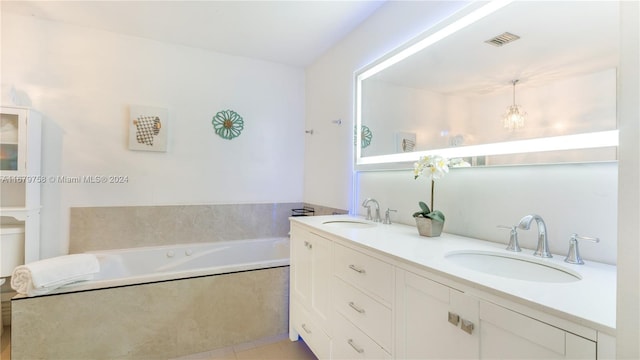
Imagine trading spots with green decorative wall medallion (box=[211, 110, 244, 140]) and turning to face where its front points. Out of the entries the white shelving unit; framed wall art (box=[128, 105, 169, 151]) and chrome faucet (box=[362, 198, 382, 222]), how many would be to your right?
2

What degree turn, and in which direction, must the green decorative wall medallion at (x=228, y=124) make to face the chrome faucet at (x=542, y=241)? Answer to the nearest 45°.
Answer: approximately 45° to its left

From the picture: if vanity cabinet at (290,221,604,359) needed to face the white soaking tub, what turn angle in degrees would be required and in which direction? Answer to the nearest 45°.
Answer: approximately 45° to its right

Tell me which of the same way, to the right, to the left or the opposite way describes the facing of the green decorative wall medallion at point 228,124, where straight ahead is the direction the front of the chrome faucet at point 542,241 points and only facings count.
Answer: to the left

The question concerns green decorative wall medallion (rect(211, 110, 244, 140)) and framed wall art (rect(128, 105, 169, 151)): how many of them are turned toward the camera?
2

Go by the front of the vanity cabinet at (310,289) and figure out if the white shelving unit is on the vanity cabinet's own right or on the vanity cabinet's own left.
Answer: on the vanity cabinet's own right

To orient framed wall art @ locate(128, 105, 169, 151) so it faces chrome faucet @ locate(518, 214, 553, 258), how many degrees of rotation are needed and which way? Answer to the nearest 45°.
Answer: approximately 45° to its left

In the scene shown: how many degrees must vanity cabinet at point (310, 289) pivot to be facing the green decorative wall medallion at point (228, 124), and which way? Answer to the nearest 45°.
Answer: approximately 90° to its right

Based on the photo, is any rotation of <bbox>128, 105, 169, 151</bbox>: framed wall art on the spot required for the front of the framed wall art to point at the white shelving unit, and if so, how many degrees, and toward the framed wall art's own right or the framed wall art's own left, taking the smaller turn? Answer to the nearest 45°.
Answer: approximately 90° to the framed wall art's own right

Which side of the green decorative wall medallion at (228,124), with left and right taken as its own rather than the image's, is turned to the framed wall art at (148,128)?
right

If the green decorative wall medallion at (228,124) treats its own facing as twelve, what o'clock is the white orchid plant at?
The white orchid plant is roughly at 11 o'clock from the green decorative wall medallion.

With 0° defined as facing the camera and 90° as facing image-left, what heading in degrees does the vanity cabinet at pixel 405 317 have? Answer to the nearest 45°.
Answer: approximately 45°
